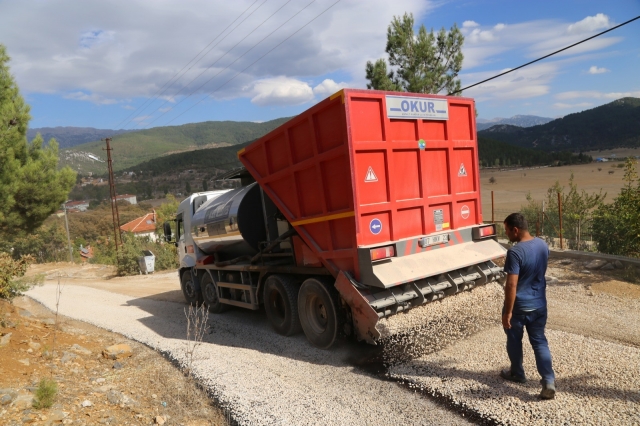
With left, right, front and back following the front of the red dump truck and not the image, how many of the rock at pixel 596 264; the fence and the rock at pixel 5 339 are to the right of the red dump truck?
2

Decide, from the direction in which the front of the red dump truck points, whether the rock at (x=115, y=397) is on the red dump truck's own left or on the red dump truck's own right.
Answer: on the red dump truck's own left

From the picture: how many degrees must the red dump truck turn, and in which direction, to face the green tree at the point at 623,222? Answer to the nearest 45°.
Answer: approximately 90° to its right

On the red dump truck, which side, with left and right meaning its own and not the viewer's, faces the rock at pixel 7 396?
left

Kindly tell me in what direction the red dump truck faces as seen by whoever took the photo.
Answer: facing away from the viewer and to the left of the viewer

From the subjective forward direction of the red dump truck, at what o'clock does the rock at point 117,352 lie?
The rock is roughly at 8 o'clock from the red dump truck.

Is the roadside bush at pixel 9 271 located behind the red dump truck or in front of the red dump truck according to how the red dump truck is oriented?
in front

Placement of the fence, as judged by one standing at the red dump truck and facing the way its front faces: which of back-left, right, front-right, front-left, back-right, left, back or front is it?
right

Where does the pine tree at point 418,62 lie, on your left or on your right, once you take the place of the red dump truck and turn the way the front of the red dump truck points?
on your right

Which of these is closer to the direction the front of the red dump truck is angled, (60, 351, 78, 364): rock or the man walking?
the rock

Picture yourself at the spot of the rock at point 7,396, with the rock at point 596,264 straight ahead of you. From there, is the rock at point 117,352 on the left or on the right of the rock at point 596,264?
left

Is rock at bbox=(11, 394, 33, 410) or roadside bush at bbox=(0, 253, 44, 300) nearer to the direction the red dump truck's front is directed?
the roadside bush
